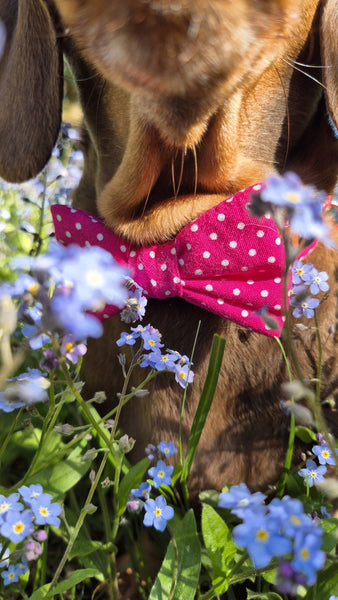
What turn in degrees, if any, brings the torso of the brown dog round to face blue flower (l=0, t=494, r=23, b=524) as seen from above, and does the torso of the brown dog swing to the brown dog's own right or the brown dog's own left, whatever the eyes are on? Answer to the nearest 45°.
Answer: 0° — it already faces it

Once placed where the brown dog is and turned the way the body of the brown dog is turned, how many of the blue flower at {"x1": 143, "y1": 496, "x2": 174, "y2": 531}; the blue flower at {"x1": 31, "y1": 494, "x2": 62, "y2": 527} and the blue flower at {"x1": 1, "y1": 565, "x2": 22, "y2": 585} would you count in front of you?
3

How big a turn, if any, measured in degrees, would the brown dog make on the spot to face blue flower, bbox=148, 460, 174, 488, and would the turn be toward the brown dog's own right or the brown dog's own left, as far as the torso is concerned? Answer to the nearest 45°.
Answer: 0° — it already faces it

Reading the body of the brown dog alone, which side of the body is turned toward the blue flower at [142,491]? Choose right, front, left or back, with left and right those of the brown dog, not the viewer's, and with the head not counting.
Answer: front

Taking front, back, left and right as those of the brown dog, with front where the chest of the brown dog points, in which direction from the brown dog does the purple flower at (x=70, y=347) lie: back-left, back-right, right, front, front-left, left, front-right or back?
front

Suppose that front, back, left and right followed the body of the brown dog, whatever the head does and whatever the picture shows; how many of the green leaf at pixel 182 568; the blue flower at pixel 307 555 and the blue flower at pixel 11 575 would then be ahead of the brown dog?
3

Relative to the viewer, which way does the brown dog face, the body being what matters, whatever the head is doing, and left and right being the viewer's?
facing the viewer

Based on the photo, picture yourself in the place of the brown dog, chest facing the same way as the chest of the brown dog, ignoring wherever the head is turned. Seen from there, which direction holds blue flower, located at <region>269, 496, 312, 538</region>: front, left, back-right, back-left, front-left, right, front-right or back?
front

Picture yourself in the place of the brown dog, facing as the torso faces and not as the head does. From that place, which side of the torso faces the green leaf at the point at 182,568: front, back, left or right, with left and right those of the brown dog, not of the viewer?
front

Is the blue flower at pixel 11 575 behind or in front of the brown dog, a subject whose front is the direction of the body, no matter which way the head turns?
in front

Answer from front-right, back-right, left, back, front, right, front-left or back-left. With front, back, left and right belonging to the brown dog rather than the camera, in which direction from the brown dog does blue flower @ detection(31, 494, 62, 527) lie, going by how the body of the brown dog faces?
front
